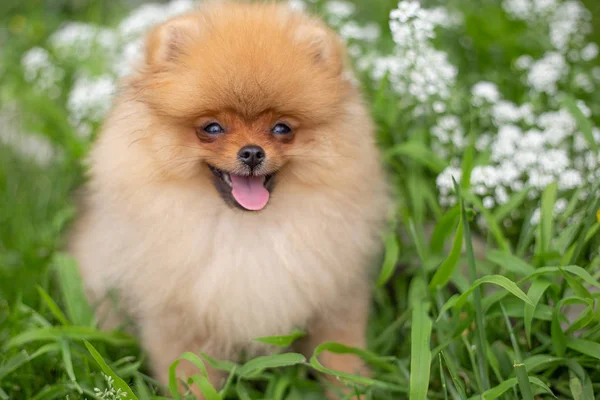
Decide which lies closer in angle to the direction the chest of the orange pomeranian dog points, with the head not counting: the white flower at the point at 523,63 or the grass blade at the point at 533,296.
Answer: the grass blade

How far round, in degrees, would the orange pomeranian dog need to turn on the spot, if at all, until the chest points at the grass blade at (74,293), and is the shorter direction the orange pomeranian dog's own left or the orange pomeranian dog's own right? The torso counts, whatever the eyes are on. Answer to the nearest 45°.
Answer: approximately 135° to the orange pomeranian dog's own right

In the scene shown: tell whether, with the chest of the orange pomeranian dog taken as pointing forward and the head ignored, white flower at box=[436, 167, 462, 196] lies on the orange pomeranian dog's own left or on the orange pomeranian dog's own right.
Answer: on the orange pomeranian dog's own left

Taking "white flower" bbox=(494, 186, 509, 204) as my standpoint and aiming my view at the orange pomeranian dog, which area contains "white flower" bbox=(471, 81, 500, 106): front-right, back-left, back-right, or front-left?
back-right

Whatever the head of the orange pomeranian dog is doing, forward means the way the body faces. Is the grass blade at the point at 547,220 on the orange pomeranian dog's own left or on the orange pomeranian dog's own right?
on the orange pomeranian dog's own left

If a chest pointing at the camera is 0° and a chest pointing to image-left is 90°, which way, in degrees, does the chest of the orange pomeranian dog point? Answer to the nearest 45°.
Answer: approximately 0°

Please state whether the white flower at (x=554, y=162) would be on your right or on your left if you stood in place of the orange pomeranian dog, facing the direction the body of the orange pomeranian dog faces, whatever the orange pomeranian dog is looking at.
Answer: on your left

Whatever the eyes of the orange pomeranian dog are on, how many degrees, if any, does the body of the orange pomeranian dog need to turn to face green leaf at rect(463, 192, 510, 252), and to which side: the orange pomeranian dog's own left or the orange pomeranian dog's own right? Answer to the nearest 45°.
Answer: approximately 90° to the orange pomeranian dog's own left
